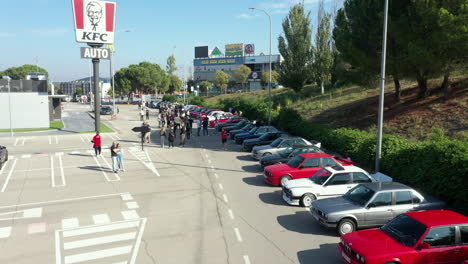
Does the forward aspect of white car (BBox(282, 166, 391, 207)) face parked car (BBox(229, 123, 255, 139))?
no

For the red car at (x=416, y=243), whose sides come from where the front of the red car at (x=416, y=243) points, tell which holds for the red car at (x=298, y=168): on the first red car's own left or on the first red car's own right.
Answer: on the first red car's own right

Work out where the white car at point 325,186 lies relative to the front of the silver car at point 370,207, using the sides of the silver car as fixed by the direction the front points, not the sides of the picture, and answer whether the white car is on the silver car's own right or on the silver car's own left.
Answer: on the silver car's own right

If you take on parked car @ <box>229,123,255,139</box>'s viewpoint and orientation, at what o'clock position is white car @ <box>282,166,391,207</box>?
The white car is roughly at 10 o'clock from the parked car.

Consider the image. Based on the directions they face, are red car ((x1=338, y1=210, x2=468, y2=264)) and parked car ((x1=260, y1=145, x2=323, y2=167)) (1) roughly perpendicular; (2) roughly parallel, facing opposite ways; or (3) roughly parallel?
roughly parallel

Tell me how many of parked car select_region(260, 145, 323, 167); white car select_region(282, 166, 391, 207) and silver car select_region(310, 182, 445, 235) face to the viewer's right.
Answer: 0

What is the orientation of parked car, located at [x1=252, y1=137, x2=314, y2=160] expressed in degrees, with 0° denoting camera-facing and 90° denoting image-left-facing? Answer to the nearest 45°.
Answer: approximately 45°

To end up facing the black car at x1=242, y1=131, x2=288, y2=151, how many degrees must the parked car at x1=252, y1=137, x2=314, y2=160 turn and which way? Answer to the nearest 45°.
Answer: approximately 135° to its right

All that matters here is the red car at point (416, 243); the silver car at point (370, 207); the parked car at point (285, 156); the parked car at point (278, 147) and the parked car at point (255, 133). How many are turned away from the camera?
0

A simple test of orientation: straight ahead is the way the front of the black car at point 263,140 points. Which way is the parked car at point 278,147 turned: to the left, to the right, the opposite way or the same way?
the same way

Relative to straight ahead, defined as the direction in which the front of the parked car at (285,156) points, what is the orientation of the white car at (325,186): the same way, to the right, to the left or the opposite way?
the same way

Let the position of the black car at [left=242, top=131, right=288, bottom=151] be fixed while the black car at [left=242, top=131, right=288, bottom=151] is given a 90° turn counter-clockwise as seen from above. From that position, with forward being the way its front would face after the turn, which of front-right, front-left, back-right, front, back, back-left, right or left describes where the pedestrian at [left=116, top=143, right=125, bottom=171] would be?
right

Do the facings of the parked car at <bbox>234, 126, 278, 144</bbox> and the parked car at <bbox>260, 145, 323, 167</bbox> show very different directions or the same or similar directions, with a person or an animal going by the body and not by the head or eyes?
same or similar directions

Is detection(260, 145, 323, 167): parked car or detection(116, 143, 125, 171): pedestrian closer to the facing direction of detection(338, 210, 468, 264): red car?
the pedestrian

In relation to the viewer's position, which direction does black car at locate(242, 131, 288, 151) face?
facing the viewer and to the left of the viewer

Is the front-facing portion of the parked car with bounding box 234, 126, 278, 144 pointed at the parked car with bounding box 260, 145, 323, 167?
no

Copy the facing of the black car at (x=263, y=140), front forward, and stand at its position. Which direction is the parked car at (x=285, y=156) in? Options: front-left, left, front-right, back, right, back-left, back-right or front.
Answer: front-left

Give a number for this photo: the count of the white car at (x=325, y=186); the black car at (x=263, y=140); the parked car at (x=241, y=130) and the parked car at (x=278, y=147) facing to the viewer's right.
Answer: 0
